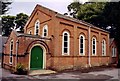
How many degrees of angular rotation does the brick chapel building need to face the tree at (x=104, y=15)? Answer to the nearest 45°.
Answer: approximately 180°

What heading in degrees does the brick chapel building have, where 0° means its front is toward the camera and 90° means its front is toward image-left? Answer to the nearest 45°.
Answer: approximately 45°
